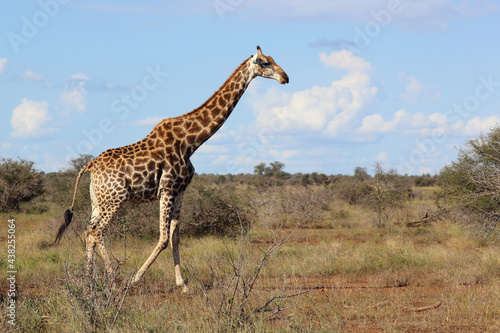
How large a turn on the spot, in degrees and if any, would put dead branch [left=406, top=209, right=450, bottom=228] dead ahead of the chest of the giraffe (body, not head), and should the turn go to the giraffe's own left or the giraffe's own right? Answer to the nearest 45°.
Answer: approximately 45° to the giraffe's own left

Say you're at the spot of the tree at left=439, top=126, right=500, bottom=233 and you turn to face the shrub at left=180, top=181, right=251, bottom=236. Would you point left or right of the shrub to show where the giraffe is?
left

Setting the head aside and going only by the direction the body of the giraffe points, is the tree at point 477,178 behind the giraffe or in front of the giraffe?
in front

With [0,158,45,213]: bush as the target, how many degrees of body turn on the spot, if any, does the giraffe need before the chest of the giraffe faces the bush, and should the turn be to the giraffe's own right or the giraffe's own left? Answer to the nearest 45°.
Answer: approximately 90° to the giraffe's own left

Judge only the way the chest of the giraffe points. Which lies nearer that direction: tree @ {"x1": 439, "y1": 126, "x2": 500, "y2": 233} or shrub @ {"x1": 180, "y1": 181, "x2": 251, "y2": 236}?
the tree

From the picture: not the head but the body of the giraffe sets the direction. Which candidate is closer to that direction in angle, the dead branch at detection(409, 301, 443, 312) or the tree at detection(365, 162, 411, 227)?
the dead branch

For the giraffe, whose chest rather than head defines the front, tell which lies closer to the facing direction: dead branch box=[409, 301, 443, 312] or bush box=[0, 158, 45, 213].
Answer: the dead branch

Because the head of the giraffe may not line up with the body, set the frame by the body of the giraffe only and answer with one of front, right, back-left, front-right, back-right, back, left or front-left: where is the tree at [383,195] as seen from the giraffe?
front-left

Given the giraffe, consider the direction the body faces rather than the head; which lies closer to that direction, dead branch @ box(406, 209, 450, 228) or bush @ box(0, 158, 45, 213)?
the dead branch

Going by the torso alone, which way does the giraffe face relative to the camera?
to the viewer's right

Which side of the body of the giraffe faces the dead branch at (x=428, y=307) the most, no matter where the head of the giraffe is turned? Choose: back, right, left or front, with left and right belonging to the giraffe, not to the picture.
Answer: front

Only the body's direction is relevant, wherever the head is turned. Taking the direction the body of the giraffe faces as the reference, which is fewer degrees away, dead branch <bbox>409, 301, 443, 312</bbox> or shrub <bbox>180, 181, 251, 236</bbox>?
the dead branch
